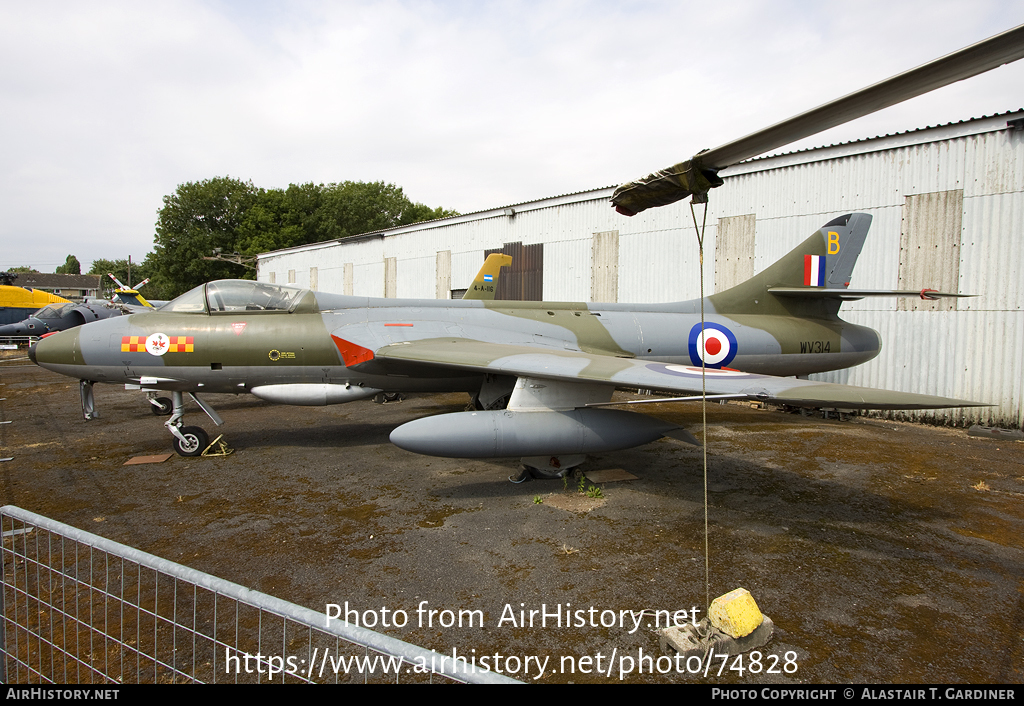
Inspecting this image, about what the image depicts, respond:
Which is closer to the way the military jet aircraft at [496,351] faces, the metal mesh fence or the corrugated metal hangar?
the metal mesh fence

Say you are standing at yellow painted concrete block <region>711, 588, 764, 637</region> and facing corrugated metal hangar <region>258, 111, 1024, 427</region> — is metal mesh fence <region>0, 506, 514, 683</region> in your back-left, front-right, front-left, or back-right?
back-left

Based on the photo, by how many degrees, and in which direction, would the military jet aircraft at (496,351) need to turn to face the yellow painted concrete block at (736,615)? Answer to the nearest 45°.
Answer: approximately 90° to its left

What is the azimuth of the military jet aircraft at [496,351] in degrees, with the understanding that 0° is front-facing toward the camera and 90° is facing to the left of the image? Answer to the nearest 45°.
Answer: approximately 90°

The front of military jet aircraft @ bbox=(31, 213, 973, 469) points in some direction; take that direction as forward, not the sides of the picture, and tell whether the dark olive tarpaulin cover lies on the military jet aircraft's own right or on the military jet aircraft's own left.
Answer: on the military jet aircraft's own left

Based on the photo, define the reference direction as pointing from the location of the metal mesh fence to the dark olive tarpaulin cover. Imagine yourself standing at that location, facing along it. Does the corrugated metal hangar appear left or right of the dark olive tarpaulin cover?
left
